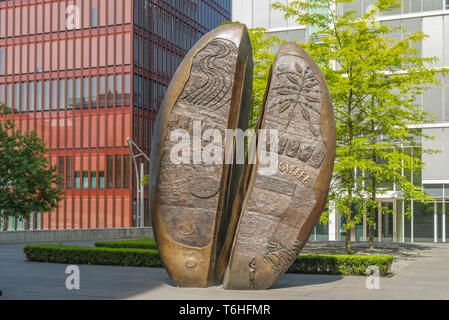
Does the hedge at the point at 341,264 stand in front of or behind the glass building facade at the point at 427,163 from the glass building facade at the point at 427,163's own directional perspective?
in front

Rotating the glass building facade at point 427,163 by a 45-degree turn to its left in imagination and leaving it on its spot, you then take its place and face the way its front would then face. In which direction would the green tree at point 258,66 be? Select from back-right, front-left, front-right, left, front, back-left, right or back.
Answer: right

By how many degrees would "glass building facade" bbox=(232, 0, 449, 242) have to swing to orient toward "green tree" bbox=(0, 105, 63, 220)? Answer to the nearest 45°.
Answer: approximately 45° to its right

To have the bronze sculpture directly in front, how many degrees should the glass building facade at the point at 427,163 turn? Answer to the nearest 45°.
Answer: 0° — it already faces it

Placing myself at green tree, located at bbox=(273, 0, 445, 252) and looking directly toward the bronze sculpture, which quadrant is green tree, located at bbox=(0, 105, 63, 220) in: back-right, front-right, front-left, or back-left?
front-right

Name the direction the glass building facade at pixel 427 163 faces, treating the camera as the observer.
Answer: facing the viewer

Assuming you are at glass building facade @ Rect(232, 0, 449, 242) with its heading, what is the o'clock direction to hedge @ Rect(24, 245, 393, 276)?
The hedge is roughly at 1 o'clock from the glass building facade.

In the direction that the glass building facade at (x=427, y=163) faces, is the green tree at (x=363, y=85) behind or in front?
in front
